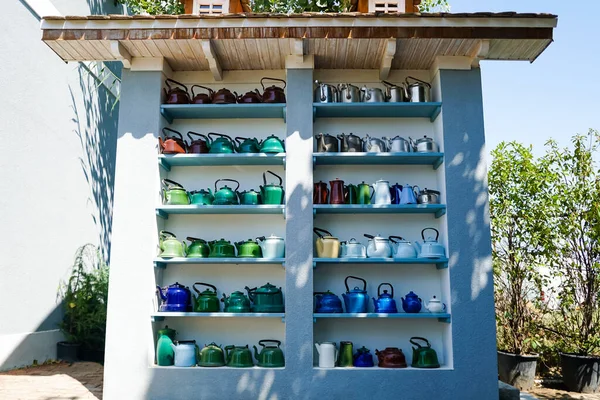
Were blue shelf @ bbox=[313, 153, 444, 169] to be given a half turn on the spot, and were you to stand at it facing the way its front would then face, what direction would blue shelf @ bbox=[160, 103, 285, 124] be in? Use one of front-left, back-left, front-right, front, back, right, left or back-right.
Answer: left

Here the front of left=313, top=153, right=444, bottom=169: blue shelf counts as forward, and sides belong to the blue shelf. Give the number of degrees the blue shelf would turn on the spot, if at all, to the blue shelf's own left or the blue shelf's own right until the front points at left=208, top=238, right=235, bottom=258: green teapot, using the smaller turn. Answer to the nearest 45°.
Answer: approximately 90° to the blue shelf's own right

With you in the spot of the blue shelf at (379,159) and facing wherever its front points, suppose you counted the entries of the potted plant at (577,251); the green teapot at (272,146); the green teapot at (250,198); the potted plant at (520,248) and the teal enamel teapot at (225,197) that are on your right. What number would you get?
3

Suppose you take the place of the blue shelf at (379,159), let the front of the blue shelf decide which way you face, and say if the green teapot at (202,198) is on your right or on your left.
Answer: on your right

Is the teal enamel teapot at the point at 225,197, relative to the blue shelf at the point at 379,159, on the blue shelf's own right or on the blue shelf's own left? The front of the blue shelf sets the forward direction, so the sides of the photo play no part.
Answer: on the blue shelf's own right

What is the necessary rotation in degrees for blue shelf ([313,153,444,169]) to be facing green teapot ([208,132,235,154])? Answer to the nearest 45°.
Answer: approximately 90° to its right

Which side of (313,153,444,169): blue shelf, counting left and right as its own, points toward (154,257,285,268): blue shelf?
right

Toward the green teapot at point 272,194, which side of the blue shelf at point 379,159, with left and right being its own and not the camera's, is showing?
right

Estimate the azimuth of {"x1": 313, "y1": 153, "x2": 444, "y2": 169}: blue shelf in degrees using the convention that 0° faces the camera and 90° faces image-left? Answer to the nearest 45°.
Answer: approximately 0°

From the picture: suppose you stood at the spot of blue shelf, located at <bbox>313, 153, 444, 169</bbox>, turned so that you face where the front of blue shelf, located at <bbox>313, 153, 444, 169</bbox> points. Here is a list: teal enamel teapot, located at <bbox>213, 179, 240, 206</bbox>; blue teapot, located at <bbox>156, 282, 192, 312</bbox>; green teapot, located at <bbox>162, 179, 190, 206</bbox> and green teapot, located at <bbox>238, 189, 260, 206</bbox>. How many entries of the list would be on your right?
4
